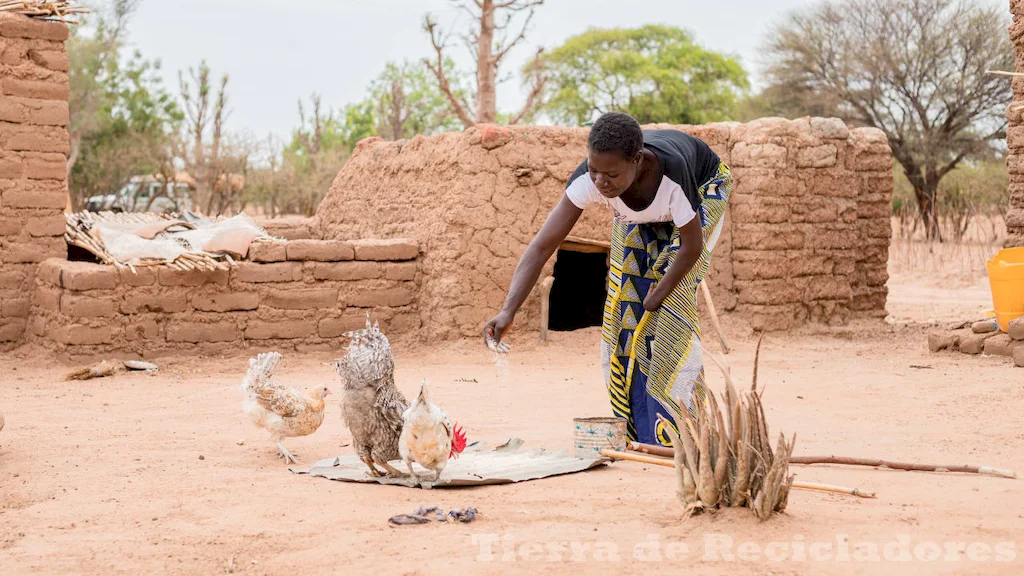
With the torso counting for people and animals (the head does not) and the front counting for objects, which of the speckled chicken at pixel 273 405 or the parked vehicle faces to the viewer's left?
the parked vehicle

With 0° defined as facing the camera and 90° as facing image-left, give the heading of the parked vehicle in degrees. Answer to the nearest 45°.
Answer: approximately 90°

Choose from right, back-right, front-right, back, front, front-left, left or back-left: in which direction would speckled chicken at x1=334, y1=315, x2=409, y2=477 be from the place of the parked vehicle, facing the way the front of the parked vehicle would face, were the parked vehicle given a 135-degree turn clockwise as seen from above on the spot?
back-right

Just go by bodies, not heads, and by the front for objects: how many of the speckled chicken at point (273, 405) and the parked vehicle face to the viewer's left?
1

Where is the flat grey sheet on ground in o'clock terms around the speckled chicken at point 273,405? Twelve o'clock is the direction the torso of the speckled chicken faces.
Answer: The flat grey sheet on ground is roughly at 1 o'clock from the speckled chicken.

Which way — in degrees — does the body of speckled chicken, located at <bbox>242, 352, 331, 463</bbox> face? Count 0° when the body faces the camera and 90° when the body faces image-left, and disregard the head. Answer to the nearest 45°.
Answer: approximately 270°

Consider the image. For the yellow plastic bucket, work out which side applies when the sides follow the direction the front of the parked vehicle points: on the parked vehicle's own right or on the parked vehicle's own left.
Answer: on the parked vehicle's own left

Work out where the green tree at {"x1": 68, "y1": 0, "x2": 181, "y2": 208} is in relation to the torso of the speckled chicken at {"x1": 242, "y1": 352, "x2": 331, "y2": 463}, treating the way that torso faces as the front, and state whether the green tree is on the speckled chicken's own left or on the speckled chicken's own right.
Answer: on the speckled chicken's own left

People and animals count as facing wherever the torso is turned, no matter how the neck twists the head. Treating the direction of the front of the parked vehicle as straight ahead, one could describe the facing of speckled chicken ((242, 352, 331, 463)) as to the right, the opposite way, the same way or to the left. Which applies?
the opposite way

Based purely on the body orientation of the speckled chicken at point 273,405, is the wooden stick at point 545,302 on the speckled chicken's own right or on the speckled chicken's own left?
on the speckled chicken's own left
